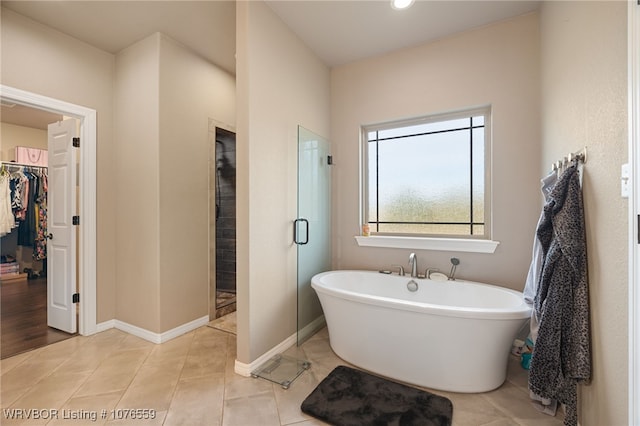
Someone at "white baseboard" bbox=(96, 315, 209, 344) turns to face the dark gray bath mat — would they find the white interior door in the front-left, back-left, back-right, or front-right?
back-right

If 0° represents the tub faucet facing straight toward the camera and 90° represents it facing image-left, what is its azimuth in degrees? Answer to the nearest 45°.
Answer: approximately 0°

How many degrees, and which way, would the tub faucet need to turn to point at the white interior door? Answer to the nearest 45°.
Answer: approximately 90° to its right

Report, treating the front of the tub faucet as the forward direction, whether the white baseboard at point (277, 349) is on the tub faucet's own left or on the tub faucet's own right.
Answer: on the tub faucet's own right
